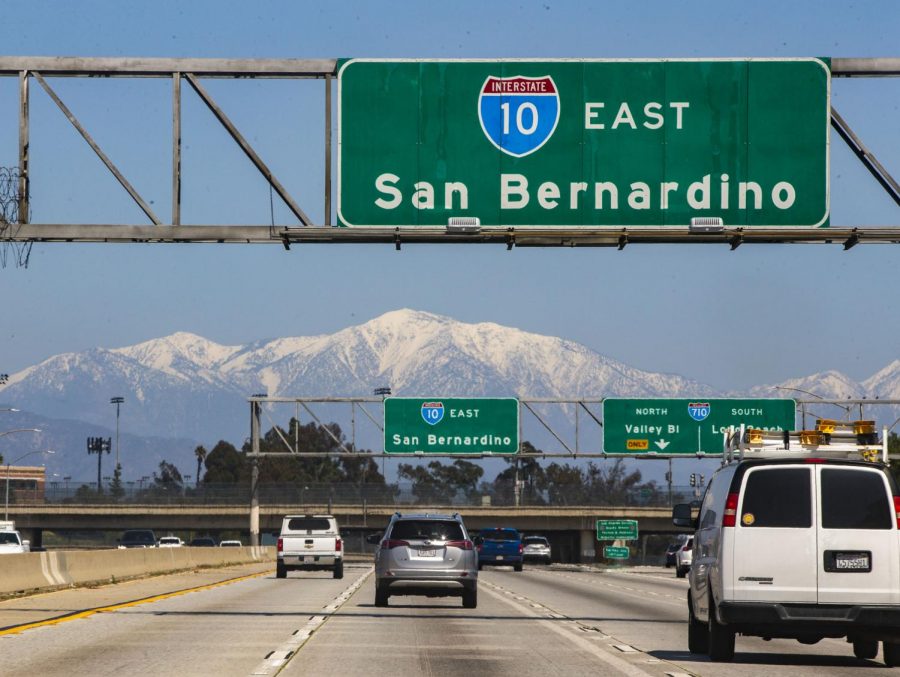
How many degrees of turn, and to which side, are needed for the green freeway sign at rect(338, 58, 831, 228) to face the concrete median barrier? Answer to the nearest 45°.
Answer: approximately 135° to its right

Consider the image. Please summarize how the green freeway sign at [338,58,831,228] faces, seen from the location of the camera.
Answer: facing the viewer

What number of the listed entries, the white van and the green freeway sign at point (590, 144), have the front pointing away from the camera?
1

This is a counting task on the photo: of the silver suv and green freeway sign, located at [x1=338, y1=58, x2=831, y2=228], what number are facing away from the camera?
1

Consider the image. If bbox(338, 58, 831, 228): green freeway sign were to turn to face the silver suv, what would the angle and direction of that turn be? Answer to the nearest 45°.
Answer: approximately 180°

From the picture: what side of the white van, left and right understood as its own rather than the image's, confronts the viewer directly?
back

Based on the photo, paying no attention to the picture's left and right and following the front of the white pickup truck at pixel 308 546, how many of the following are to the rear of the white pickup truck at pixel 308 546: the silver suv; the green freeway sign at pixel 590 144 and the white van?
3

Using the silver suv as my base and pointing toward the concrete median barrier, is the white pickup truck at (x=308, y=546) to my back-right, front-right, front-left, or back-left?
front-right

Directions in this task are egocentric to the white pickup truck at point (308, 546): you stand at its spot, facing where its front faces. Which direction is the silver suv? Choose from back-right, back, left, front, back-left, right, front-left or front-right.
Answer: back

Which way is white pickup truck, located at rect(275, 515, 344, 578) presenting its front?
away from the camera

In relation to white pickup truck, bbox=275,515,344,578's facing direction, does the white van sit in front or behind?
behind

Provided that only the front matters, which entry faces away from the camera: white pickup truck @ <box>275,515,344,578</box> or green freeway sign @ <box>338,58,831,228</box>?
the white pickup truck

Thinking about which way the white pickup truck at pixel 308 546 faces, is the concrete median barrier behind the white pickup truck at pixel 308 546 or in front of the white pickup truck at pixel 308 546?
behind

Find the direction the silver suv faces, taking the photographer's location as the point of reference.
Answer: facing away from the viewer

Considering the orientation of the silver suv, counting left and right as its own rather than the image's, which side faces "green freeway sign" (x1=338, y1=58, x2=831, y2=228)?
back
